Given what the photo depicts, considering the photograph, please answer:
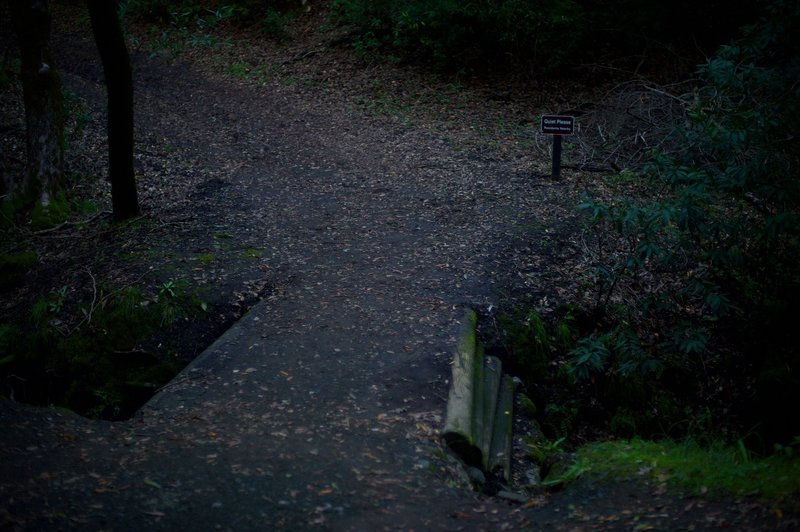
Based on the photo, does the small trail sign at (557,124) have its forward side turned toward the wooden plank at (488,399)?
yes

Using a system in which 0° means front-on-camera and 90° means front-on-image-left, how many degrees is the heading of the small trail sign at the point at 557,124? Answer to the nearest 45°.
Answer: approximately 0°

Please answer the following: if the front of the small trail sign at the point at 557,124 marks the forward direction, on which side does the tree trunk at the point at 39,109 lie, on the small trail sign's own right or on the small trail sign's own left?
on the small trail sign's own right

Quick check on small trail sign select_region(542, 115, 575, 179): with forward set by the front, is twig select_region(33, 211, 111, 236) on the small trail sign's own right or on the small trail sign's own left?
on the small trail sign's own right

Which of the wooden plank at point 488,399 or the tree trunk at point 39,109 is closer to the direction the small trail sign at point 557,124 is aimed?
the wooden plank

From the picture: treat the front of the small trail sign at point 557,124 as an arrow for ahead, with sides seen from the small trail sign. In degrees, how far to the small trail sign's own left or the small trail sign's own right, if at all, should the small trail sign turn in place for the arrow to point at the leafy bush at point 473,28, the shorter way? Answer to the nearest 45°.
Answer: approximately 180°

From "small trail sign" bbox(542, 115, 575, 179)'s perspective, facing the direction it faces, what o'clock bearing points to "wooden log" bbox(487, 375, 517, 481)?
The wooden log is roughly at 12 o'clock from the small trail sign.

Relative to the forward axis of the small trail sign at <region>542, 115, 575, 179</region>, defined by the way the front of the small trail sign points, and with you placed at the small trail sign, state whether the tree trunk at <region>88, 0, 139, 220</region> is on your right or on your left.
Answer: on your right
